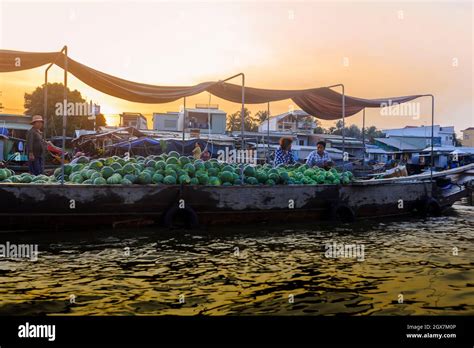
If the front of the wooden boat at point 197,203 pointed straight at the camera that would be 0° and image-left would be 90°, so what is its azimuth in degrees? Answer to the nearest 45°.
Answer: approximately 270°

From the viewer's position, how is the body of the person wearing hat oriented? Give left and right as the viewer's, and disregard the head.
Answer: facing to the right of the viewer

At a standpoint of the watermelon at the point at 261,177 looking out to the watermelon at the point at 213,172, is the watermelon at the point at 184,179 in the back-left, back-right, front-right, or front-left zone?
front-left

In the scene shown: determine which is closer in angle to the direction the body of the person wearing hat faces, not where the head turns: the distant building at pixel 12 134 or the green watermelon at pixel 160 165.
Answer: the green watermelon

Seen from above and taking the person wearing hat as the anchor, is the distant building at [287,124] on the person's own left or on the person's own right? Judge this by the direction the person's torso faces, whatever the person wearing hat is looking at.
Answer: on the person's own left
